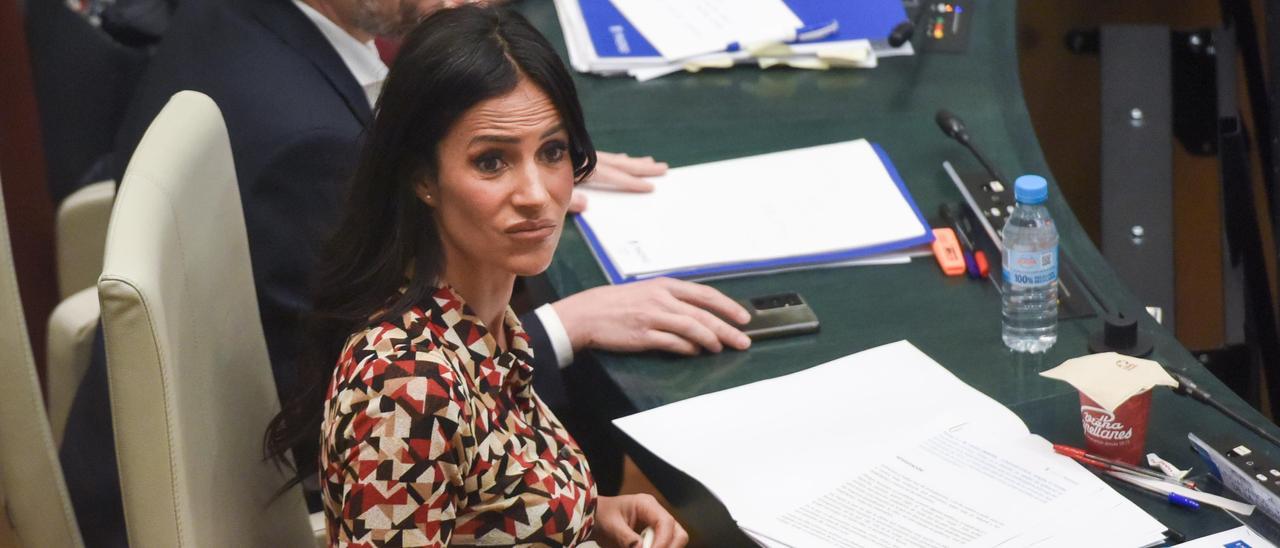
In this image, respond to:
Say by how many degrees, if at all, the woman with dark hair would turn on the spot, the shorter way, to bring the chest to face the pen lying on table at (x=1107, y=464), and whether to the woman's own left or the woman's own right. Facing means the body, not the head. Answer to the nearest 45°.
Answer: approximately 45° to the woman's own left

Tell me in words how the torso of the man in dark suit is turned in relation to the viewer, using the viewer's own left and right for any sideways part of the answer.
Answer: facing to the right of the viewer

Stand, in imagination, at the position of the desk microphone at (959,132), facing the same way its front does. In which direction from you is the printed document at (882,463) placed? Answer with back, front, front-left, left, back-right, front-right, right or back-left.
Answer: left

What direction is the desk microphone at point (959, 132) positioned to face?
to the viewer's left

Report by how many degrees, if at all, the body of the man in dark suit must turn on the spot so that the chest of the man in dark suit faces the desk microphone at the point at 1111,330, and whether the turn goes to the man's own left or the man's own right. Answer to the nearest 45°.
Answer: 0° — they already face it

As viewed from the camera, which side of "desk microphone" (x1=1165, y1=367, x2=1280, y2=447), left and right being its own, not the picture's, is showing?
left

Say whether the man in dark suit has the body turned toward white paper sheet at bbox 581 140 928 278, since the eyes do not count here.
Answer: yes

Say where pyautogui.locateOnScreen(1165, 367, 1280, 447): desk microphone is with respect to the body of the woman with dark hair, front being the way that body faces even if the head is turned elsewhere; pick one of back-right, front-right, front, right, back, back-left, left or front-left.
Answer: front-left
